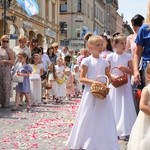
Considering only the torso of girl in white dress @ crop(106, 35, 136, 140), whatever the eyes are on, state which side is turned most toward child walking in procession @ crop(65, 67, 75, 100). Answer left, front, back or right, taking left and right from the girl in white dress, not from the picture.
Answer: back

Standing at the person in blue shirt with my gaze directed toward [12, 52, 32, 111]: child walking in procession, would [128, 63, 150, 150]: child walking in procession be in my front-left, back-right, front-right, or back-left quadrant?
back-left

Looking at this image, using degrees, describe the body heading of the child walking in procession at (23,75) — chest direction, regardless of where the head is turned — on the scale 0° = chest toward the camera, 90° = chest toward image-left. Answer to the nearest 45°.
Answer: approximately 45°

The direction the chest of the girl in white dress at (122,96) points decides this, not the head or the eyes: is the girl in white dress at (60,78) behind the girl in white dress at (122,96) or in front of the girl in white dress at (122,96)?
behind

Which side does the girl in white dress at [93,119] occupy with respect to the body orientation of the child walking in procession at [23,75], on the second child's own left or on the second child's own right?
on the second child's own left

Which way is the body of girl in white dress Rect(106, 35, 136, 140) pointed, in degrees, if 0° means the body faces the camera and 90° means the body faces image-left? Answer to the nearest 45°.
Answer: approximately 0°
